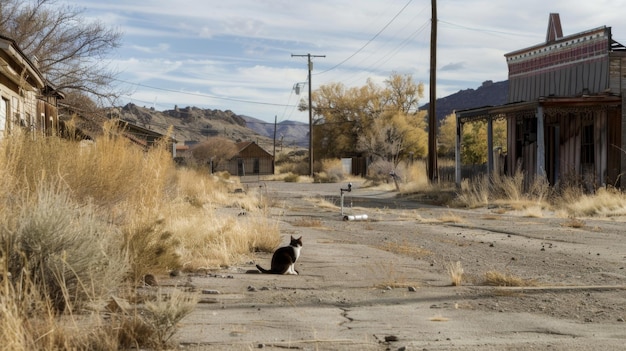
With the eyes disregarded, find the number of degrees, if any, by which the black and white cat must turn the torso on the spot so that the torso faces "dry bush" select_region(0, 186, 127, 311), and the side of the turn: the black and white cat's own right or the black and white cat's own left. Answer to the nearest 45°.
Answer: approximately 135° to the black and white cat's own right

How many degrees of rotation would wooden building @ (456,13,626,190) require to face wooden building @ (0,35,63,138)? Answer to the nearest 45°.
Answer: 0° — it already faces it

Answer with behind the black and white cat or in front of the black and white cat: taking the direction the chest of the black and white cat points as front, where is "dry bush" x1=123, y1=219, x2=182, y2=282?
behind

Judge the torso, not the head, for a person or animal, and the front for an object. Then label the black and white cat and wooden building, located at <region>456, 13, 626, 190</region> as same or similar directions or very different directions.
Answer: very different directions

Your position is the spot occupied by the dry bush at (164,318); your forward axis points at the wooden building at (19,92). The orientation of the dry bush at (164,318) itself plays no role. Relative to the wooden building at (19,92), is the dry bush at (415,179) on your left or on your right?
right

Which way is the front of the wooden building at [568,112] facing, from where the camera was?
facing the viewer and to the left of the viewer

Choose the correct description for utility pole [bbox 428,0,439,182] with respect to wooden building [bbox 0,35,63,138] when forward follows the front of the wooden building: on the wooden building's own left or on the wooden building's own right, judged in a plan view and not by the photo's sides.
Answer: on the wooden building's own left

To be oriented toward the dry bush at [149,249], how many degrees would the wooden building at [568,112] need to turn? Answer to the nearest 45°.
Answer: approximately 45° to its left

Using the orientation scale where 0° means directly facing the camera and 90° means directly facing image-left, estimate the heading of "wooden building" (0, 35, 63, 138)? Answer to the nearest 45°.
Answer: approximately 315°

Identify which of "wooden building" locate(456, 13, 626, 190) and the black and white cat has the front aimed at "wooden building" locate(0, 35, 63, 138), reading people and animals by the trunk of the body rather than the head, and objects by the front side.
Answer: "wooden building" locate(456, 13, 626, 190)

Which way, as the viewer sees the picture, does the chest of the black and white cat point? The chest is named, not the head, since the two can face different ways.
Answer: to the viewer's right

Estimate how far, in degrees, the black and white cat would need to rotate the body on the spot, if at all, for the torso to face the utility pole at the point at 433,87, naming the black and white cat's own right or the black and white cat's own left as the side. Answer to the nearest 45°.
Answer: approximately 90° to the black and white cat's own left

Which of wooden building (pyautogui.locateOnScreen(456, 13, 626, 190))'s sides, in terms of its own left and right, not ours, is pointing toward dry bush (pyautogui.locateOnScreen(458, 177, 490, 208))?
front
